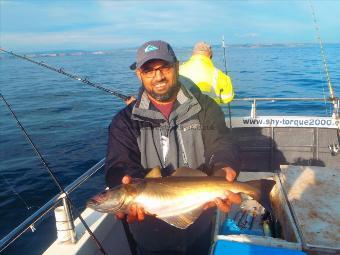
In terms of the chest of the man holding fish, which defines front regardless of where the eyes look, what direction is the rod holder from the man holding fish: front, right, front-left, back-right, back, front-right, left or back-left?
right

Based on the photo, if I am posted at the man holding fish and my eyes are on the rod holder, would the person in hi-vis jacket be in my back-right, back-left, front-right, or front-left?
back-right

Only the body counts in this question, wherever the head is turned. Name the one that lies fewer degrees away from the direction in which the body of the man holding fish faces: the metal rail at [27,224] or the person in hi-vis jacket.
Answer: the metal rail

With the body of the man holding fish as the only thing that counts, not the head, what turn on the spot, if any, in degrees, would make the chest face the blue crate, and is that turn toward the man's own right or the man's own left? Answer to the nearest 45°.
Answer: approximately 45° to the man's own left

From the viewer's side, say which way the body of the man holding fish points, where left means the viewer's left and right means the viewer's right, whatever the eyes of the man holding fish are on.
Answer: facing the viewer

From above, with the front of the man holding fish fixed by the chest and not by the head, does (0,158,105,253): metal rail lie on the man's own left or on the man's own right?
on the man's own right

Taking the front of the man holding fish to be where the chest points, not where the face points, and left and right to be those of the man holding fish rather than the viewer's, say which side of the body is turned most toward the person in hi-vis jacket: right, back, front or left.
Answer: back
